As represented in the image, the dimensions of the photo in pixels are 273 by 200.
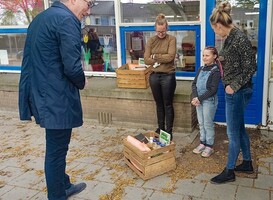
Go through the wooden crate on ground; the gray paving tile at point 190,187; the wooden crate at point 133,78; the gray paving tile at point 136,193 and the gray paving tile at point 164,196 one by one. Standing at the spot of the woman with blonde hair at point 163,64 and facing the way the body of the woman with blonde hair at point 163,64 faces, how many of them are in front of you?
4

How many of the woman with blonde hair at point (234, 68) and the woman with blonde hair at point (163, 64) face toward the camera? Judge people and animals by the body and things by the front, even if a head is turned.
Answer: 1

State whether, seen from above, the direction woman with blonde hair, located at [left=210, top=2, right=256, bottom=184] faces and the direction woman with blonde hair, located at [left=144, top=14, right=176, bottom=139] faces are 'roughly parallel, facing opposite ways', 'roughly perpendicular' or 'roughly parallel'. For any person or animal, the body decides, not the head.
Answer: roughly perpendicular

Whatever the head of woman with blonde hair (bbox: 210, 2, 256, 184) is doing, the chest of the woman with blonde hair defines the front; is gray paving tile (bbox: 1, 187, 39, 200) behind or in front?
in front

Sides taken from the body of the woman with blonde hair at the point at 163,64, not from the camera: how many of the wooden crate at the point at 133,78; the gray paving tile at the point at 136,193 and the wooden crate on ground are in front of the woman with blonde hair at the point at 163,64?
2

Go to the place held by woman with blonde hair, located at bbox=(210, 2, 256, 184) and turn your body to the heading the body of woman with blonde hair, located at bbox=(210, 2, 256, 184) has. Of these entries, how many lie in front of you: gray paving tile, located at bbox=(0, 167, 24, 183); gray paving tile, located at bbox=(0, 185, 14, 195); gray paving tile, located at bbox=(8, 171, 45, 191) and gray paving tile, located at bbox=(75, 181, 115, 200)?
4

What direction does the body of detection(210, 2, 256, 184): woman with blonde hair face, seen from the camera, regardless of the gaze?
to the viewer's left

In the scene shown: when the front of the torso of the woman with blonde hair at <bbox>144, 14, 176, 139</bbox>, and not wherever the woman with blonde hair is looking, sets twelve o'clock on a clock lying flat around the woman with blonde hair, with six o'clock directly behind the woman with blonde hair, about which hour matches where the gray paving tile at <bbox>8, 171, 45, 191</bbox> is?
The gray paving tile is roughly at 2 o'clock from the woman with blonde hair.

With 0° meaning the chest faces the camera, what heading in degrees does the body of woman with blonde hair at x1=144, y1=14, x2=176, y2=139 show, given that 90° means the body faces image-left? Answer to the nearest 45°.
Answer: approximately 0°

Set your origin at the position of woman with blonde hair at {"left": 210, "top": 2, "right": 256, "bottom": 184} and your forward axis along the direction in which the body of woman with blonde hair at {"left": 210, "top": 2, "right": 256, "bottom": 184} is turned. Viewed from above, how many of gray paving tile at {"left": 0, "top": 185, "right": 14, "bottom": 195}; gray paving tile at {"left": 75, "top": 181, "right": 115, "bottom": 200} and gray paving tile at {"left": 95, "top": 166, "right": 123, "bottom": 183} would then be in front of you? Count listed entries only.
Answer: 3

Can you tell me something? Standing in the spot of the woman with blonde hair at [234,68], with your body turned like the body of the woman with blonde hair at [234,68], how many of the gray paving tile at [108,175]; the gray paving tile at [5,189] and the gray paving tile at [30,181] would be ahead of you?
3

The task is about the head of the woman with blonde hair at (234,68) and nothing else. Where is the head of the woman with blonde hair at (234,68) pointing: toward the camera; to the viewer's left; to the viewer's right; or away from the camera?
to the viewer's left

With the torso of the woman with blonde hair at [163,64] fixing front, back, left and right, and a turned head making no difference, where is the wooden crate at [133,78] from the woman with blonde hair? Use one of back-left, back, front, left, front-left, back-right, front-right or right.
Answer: back-right

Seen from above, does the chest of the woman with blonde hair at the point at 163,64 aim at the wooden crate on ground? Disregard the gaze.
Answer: yes
